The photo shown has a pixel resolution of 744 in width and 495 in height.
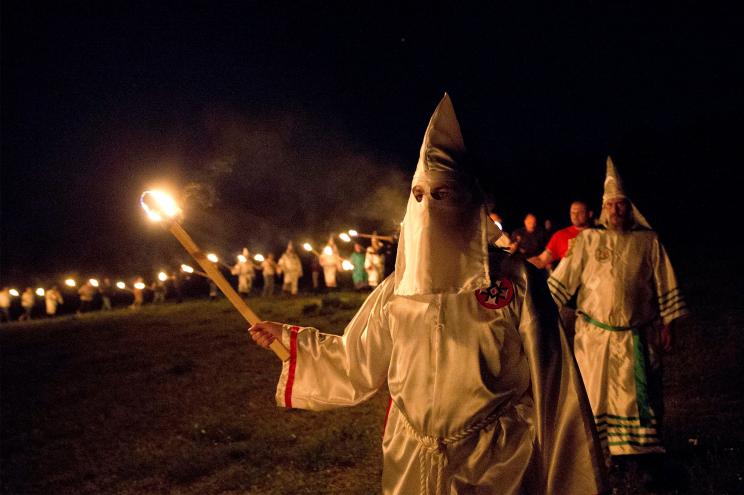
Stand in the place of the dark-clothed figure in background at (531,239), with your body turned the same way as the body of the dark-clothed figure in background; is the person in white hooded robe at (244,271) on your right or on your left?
on your right

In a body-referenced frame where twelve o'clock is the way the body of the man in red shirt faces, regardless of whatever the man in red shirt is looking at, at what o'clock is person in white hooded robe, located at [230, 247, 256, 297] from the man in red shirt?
The person in white hooded robe is roughly at 3 o'clock from the man in red shirt.

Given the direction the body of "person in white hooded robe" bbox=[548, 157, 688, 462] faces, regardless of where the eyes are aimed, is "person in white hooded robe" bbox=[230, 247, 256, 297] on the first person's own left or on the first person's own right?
on the first person's own right

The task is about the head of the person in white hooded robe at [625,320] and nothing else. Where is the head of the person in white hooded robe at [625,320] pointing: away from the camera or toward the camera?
toward the camera

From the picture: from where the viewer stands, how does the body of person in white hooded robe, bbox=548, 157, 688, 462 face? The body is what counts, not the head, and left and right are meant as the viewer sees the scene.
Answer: facing the viewer

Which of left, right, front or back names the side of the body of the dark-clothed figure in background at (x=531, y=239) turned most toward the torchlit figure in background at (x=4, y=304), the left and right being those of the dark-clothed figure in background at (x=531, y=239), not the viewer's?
right

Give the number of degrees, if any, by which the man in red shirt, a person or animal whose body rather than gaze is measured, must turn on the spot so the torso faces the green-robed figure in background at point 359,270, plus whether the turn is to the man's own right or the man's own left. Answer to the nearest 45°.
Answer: approximately 90° to the man's own right

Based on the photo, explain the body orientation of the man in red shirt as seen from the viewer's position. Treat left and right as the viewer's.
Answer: facing the viewer and to the left of the viewer

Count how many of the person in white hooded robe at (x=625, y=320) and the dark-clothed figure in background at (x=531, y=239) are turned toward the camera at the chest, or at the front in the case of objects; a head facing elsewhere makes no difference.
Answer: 2

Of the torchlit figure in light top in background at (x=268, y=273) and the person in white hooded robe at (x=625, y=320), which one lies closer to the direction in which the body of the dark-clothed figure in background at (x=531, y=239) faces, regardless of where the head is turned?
the person in white hooded robe

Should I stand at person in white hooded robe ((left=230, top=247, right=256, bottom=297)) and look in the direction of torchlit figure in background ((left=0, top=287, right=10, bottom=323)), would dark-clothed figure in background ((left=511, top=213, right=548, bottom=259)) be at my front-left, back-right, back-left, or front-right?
back-left

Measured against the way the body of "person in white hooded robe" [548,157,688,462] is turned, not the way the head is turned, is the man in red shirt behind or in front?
behind

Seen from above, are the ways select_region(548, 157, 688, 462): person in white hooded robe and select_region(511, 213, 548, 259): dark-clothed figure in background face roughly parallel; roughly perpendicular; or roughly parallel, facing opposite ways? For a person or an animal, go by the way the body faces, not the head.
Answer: roughly parallel

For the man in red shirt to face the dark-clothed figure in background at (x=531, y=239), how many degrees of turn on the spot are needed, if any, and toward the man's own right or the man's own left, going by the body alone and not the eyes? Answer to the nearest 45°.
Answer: approximately 135° to the man's own right

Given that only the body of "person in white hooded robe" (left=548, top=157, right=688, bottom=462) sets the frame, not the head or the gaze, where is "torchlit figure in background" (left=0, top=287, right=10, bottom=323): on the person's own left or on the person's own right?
on the person's own right
